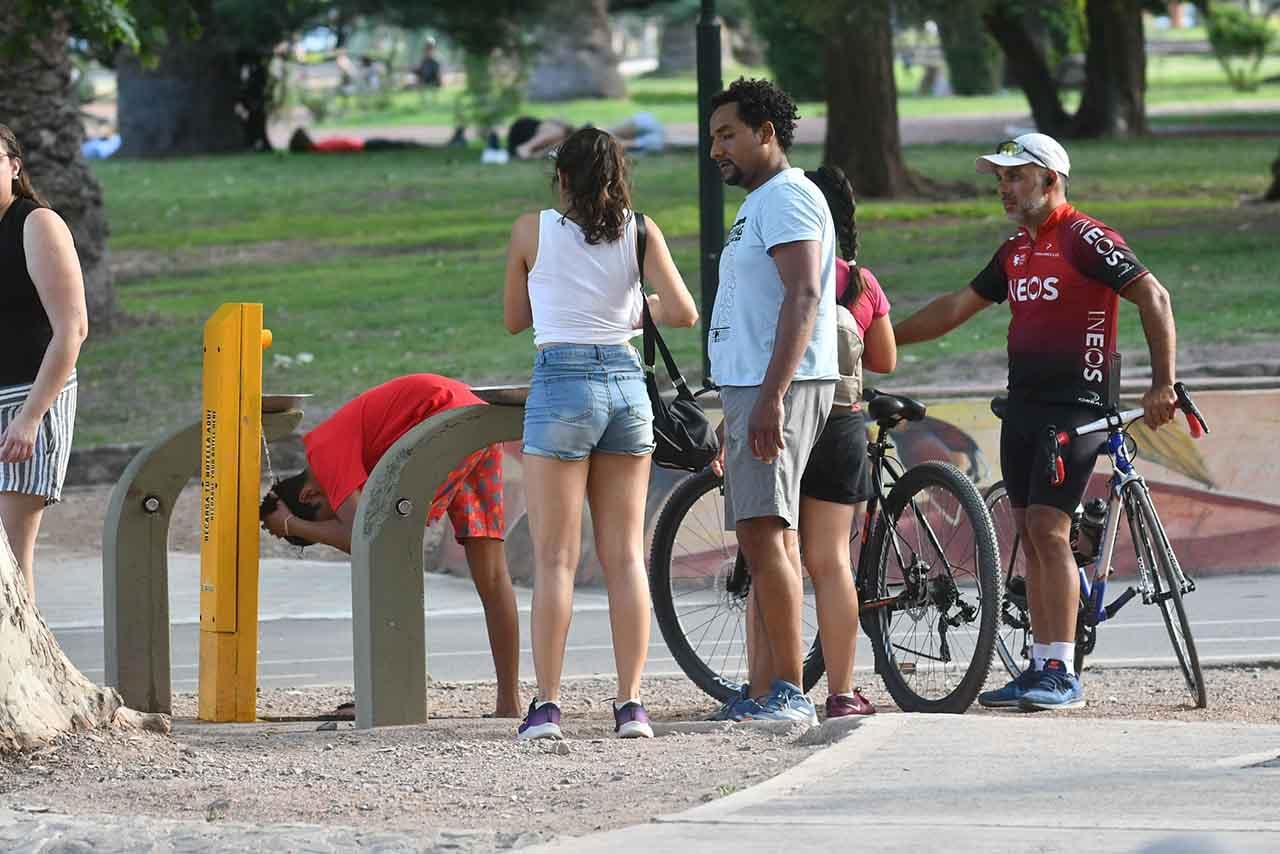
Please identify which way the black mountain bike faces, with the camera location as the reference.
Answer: facing away from the viewer and to the left of the viewer

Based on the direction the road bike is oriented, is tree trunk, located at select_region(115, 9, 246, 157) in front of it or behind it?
behind

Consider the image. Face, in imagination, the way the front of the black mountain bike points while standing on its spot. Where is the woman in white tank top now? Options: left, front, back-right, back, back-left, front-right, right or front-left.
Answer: left

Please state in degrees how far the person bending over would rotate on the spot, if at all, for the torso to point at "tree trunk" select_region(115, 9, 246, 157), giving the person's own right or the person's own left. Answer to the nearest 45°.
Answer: approximately 90° to the person's own right

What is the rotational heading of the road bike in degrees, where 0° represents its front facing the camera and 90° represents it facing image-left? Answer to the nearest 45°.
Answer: approximately 315°

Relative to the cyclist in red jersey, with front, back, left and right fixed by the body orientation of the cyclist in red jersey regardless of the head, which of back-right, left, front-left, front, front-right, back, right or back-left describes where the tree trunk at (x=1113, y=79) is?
back-right

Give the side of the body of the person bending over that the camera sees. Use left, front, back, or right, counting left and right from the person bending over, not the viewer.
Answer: left

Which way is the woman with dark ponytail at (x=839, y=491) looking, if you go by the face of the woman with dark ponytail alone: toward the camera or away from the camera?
away from the camera

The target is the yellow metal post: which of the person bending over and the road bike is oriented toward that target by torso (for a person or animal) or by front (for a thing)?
the person bending over

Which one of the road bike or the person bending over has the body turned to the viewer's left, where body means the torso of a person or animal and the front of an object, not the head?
the person bending over

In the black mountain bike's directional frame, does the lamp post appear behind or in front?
in front

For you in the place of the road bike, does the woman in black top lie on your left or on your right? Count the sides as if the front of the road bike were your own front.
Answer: on your right

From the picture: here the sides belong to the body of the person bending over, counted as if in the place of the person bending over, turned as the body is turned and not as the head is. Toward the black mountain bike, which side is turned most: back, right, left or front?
back

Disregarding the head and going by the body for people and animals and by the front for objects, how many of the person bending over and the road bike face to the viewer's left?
1

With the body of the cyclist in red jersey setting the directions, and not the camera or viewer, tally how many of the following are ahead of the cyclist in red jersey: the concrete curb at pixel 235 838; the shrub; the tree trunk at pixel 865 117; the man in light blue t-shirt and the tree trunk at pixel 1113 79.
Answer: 2
